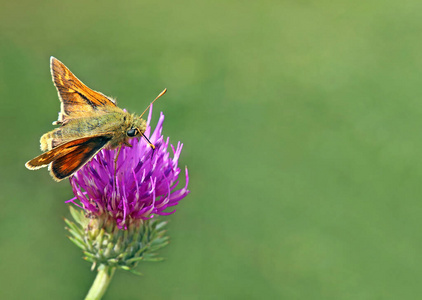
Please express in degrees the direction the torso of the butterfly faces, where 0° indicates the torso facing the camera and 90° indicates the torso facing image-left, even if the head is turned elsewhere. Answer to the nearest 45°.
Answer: approximately 270°
